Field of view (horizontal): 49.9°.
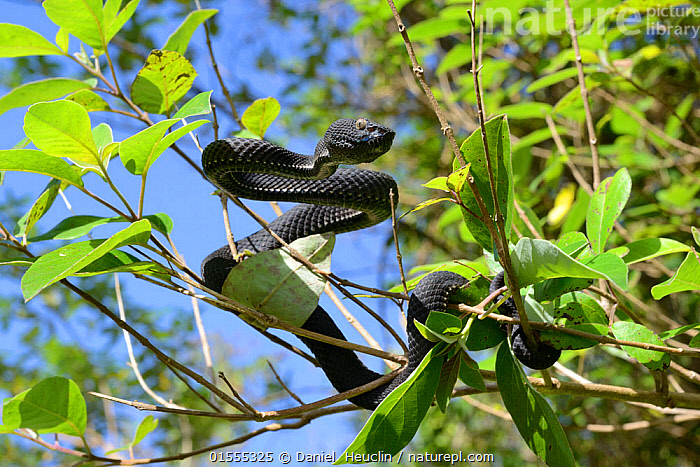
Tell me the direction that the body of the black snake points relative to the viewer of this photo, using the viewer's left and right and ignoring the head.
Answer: facing to the right of the viewer
